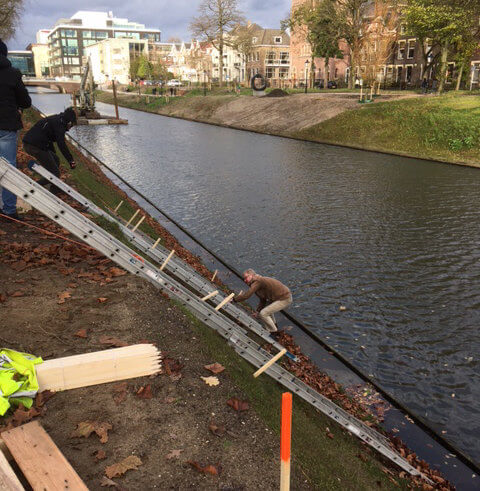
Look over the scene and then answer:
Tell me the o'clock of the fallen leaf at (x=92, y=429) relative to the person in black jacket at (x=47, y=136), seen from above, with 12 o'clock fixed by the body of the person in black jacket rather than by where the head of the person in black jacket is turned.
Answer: The fallen leaf is roughly at 3 o'clock from the person in black jacket.

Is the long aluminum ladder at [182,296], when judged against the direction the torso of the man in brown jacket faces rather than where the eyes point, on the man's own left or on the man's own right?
on the man's own left

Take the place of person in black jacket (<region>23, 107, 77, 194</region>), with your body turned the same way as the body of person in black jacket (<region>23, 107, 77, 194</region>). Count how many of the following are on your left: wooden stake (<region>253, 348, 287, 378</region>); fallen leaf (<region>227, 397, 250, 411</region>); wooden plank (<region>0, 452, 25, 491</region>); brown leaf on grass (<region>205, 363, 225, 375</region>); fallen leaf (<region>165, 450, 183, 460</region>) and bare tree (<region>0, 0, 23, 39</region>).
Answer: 1

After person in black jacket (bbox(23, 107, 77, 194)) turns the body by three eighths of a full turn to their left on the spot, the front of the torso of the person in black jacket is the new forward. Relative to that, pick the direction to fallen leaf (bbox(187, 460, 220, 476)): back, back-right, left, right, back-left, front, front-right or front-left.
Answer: back-left

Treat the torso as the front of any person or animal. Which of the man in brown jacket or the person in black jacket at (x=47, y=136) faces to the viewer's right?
the person in black jacket

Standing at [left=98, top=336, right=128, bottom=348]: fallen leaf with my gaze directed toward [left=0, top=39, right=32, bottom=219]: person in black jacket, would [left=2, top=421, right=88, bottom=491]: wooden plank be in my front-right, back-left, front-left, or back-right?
back-left

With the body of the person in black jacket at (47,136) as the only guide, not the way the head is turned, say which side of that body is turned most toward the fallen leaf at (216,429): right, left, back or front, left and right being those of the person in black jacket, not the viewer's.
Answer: right

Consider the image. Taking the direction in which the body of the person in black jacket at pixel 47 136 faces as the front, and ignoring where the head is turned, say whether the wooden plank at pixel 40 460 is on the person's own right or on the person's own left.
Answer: on the person's own right

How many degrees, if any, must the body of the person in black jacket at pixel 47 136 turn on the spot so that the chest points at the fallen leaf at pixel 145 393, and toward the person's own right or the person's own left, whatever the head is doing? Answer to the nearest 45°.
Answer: approximately 90° to the person's own right

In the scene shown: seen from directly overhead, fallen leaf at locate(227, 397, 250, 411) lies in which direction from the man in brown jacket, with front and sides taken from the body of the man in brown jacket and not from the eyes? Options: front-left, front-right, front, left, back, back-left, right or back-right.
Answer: left

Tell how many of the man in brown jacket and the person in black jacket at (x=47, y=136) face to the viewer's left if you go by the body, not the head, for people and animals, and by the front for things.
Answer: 1

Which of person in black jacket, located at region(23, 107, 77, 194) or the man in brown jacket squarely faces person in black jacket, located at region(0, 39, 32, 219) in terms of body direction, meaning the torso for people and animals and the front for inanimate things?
the man in brown jacket

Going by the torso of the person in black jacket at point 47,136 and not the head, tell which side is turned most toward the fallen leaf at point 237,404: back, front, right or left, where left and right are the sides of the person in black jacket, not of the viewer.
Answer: right

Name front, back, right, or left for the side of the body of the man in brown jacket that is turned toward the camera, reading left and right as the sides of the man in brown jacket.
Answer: left

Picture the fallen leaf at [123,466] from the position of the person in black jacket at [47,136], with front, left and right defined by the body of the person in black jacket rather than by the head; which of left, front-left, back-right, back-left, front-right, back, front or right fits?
right

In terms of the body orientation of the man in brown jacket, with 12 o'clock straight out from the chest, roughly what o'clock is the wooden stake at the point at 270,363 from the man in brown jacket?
The wooden stake is roughly at 9 o'clock from the man in brown jacket.

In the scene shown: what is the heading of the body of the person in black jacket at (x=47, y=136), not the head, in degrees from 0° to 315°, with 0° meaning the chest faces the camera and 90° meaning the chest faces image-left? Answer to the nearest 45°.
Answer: approximately 270°

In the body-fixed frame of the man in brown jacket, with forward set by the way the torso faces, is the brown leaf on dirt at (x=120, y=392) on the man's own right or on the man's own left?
on the man's own left
